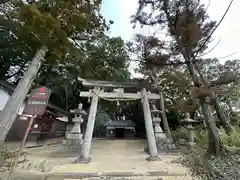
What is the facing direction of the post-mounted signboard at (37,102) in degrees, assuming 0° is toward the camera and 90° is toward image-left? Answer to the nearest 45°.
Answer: approximately 0°

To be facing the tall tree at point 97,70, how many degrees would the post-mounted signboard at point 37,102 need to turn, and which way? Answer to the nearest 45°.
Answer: approximately 135° to its left

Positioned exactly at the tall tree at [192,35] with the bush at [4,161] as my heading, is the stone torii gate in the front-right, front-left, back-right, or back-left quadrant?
front-right

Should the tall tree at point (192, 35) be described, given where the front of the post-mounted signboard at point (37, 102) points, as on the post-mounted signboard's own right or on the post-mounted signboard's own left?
on the post-mounted signboard's own left
